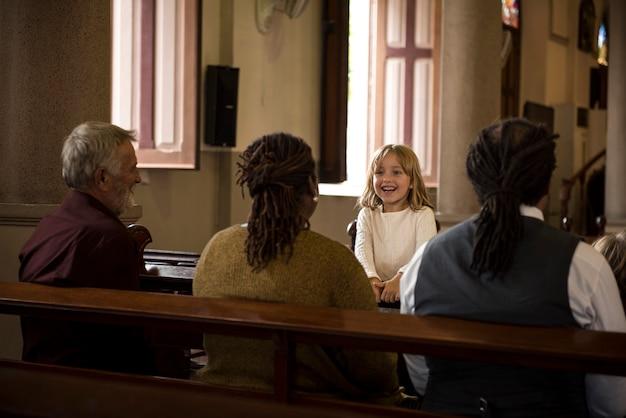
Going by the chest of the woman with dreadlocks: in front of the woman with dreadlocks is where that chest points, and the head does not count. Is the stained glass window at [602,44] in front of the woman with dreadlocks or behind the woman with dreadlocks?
in front

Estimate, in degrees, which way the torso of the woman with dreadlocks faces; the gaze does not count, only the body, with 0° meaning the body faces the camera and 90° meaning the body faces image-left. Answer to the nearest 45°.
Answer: approximately 180°

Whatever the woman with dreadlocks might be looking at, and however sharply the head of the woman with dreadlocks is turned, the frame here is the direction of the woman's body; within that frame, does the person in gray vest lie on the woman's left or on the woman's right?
on the woman's right

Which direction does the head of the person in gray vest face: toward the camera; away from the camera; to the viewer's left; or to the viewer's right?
away from the camera

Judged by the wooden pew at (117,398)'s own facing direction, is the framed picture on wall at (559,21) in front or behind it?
in front

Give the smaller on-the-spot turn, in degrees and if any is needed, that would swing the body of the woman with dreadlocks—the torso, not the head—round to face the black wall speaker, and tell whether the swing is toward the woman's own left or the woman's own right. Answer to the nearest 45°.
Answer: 0° — they already face it

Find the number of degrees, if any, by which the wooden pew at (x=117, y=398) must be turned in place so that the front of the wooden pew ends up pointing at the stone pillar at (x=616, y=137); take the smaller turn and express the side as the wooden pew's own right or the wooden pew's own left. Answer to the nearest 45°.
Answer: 0° — it already faces it

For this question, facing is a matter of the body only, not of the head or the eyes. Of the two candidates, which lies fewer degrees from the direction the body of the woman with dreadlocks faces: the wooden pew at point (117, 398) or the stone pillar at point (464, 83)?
the stone pillar

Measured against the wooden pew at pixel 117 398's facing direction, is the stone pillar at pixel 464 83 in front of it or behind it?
in front
